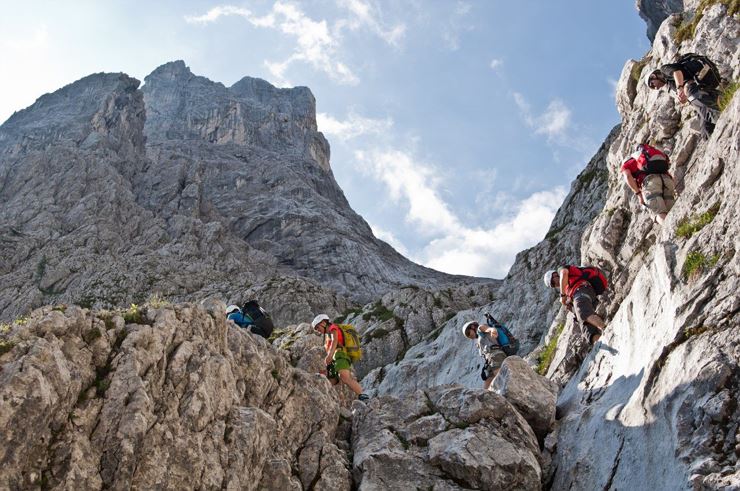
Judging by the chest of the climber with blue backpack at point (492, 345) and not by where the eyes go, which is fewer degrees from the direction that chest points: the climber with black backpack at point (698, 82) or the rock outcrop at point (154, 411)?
the rock outcrop

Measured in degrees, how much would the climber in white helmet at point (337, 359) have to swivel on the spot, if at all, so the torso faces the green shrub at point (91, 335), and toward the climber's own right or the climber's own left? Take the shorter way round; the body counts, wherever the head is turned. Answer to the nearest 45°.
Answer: approximately 45° to the climber's own left

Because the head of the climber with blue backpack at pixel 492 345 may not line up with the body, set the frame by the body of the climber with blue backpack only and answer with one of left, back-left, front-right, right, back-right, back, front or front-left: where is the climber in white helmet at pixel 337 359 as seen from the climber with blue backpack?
front

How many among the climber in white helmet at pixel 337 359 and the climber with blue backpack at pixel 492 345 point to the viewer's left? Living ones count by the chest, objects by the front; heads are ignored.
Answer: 2

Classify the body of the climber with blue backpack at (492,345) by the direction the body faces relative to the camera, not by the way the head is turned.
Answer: to the viewer's left

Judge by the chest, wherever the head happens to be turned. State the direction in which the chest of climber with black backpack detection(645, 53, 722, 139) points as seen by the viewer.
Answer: to the viewer's left

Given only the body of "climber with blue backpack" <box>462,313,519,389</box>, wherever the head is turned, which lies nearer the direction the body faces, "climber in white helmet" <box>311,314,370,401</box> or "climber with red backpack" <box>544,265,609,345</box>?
the climber in white helmet

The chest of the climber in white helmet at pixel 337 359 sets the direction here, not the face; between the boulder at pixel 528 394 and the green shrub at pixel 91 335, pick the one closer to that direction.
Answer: the green shrub

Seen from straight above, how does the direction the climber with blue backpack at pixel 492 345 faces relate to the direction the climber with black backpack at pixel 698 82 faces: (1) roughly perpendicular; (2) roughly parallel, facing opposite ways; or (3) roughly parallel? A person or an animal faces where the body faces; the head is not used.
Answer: roughly parallel

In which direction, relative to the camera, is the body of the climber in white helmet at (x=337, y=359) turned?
to the viewer's left

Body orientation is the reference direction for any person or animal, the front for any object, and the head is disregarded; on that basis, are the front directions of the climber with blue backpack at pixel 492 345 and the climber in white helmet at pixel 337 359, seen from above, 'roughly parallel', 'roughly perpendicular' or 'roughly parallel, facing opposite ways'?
roughly parallel

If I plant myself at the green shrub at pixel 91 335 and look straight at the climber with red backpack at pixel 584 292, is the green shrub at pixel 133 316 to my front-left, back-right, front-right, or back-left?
front-left

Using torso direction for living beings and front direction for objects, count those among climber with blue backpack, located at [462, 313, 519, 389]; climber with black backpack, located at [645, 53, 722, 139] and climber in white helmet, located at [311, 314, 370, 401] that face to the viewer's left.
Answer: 3
